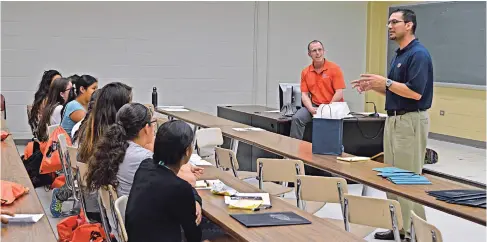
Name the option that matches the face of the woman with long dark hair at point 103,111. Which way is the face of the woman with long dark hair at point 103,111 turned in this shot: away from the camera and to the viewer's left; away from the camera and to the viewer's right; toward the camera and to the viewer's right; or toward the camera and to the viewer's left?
away from the camera and to the viewer's right

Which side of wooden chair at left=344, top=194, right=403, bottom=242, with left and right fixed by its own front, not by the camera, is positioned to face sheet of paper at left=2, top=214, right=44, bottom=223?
back

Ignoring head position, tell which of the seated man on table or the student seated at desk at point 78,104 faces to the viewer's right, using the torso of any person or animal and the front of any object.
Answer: the student seated at desk

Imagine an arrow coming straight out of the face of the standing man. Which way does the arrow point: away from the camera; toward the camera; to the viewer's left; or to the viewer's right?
to the viewer's left

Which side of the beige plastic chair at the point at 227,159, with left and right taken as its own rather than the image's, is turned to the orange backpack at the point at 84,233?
back

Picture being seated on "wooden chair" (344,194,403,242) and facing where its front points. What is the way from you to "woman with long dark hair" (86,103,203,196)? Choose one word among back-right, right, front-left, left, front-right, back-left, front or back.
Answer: back-left

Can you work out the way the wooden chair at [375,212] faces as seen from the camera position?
facing away from the viewer and to the right of the viewer

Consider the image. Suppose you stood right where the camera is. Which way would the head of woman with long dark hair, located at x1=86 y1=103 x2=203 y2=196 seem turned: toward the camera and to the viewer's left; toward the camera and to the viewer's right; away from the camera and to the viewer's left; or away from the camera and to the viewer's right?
away from the camera and to the viewer's right

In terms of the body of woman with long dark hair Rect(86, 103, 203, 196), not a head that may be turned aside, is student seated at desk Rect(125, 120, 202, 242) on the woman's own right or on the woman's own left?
on the woman's own right

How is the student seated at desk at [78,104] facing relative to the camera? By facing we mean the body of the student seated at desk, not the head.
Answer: to the viewer's right

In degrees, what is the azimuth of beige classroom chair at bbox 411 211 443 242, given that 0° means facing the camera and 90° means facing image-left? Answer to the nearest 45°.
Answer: approximately 225°

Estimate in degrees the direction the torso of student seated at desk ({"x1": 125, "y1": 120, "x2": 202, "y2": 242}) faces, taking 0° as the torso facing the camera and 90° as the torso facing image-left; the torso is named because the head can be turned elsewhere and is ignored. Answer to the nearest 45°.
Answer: approximately 225°

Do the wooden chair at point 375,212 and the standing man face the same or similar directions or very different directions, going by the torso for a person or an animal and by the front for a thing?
very different directions

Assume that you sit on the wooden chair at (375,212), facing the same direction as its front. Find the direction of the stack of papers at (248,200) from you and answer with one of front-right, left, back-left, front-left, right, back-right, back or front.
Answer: back-left

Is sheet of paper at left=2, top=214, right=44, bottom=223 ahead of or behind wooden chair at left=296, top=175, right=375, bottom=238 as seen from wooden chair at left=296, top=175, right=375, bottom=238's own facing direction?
behind
